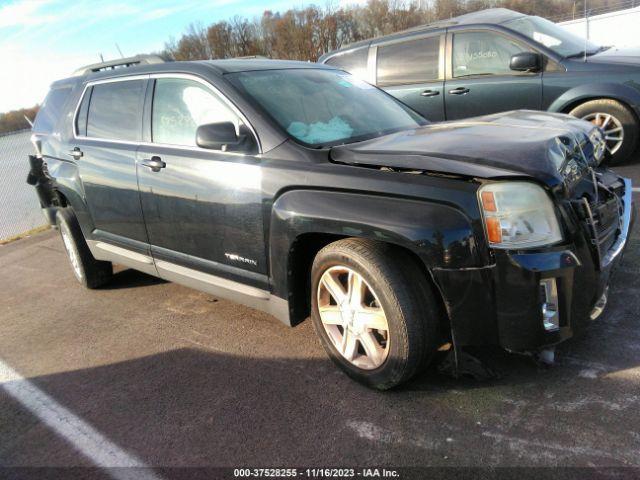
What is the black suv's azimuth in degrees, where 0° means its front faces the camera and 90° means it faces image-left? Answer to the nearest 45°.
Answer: approximately 315°

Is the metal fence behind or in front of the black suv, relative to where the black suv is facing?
behind
